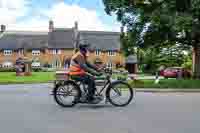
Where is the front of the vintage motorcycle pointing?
to the viewer's right

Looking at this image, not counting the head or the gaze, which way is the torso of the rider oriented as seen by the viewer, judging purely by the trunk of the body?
to the viewer's right
